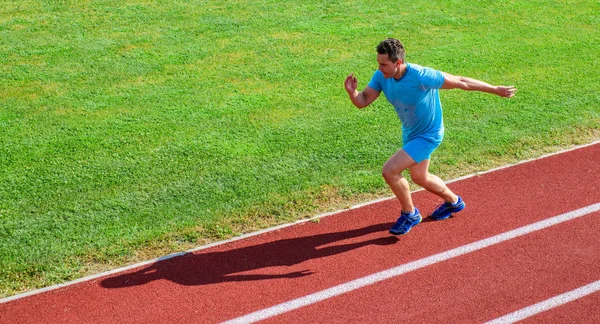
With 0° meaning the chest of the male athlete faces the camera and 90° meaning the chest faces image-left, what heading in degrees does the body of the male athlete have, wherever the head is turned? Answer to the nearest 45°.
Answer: approximately 45°

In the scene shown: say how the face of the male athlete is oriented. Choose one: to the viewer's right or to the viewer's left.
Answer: to the viewer's left
